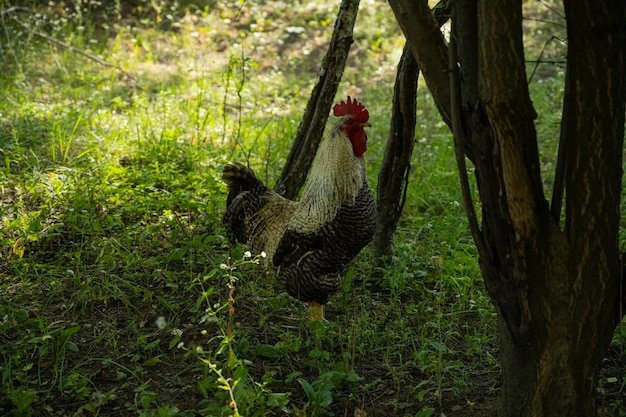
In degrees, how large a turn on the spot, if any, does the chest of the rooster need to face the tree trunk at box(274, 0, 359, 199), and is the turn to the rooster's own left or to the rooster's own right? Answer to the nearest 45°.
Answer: approximately 90° to the rooster's own left

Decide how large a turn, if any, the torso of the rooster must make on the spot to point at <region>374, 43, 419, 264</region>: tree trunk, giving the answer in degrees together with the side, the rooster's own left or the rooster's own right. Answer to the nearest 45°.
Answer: approximately 45° to the rooster's own left

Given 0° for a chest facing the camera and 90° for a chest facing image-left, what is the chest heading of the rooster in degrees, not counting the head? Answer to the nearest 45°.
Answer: approximately 270°

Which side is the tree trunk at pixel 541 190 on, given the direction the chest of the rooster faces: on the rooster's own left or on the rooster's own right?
on the rooster's own right
